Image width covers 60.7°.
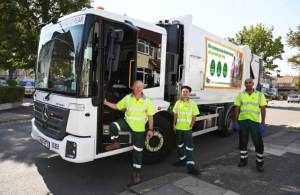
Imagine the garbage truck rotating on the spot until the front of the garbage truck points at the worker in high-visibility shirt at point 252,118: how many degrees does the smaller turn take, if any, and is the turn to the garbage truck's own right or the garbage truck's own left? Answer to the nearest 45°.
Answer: approximately 135° to the garbage truck's own left

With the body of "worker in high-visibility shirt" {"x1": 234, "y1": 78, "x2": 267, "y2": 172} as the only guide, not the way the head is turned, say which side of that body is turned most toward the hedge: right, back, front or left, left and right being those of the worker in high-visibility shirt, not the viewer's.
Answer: right

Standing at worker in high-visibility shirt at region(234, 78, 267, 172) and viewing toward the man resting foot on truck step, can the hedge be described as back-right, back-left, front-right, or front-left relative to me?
front-right

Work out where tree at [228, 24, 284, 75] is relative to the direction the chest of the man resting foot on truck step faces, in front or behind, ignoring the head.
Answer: behind

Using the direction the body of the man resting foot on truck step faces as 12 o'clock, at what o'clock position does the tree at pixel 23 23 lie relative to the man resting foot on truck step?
The tree is roughly at 5 o'clock from the man resting foot on truck step.

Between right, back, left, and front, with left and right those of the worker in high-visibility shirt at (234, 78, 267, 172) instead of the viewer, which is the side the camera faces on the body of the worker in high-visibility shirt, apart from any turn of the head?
front

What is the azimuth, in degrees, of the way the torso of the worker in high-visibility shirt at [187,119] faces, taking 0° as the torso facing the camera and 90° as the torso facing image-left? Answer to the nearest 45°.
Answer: approximately 0°

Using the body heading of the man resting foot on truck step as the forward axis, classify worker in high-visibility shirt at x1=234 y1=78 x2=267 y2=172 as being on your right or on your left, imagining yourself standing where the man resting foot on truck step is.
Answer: on your left

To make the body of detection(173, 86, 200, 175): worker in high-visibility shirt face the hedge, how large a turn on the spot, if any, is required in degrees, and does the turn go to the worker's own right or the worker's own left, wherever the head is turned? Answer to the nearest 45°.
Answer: approximately 135° to the worker's own right

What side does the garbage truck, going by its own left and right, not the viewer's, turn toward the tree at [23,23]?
right

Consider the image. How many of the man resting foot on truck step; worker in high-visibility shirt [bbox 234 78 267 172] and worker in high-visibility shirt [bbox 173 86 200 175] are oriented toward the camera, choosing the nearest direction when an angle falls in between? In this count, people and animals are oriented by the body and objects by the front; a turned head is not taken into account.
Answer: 3

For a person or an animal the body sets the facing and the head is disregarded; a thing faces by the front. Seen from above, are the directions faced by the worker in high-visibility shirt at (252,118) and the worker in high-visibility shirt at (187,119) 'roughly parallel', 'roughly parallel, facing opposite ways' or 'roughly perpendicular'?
roughly parallel

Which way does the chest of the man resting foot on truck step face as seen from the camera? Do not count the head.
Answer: toward the camera
